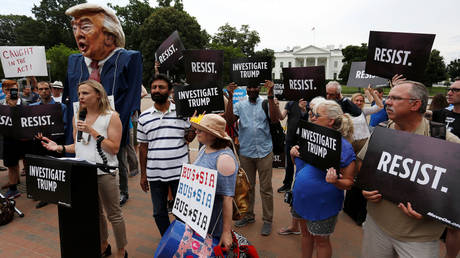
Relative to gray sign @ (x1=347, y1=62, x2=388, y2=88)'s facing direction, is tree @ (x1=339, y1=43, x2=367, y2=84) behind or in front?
behind

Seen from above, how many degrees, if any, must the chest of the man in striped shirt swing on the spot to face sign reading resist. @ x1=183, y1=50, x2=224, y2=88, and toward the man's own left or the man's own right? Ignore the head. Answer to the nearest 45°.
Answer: approximately 135° to the man's own left

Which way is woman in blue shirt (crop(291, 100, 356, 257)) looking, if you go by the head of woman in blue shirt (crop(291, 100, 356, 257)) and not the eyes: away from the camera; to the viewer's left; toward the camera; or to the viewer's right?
to the viewer's left

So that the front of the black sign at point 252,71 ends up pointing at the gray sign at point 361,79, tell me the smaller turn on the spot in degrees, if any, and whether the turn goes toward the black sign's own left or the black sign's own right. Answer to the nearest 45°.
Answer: approximately 135° to the black sign's own left

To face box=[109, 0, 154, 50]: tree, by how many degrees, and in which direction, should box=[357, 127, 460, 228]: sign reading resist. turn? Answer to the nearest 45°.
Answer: approximately 135° to its right

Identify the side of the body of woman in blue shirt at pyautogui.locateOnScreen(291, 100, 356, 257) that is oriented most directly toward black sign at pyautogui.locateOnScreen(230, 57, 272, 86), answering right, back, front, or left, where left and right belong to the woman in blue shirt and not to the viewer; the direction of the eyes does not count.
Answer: right

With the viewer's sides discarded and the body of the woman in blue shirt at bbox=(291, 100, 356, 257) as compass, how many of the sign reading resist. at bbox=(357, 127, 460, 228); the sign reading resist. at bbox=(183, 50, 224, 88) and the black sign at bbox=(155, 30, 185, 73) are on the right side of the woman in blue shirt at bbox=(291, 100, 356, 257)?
2

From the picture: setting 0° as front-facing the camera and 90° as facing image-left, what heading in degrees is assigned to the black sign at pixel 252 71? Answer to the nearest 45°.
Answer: approximately 0°

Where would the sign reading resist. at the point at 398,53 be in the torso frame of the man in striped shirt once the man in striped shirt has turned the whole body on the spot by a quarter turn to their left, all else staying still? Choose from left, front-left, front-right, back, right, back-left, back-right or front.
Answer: front

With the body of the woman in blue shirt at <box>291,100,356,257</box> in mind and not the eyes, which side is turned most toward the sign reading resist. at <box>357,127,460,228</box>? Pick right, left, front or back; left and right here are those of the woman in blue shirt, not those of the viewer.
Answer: left

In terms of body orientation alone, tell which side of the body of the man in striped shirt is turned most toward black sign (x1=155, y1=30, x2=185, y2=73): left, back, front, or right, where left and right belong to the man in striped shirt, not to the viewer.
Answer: back

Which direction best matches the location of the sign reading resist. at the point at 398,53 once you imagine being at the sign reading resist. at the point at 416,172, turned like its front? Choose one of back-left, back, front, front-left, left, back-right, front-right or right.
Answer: back
